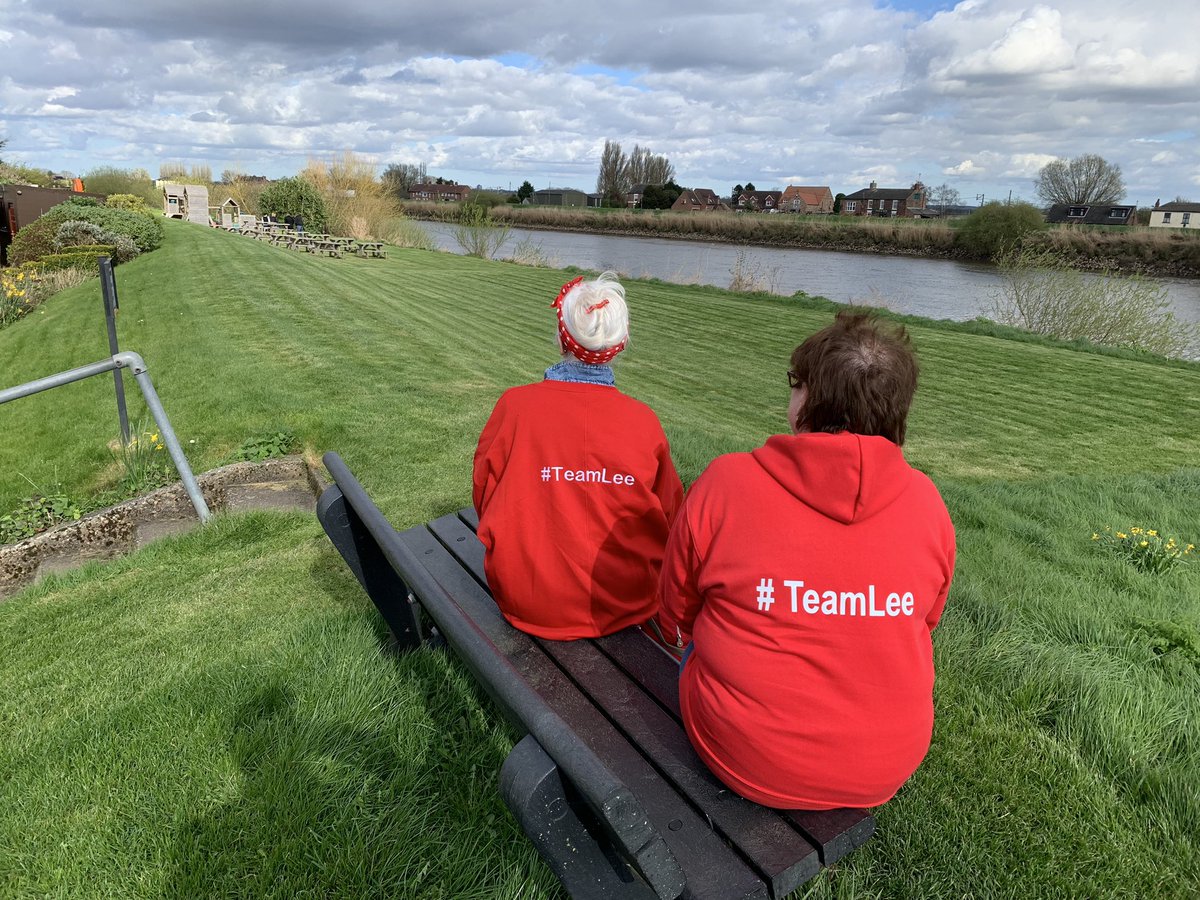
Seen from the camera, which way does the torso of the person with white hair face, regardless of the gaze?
away from the camera

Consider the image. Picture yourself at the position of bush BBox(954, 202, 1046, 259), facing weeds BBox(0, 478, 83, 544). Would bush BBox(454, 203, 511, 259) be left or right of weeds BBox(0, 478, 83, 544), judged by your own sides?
right

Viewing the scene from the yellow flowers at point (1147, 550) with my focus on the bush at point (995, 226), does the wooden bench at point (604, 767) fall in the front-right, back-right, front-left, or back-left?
back-left

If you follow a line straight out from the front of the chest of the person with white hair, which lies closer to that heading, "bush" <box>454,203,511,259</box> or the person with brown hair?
the bush

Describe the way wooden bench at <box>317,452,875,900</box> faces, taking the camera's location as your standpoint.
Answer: facing away from the viewer and to the right of the viewer

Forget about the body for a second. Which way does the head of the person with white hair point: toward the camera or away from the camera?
away from the camera

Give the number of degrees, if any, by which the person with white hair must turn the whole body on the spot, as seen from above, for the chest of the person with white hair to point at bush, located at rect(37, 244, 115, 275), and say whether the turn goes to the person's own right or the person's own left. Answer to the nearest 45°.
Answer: approximately 45° to the person's own left

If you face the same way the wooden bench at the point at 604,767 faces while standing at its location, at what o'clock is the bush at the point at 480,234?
The bush is roughly at 10 o'clock from the wooden bench.
